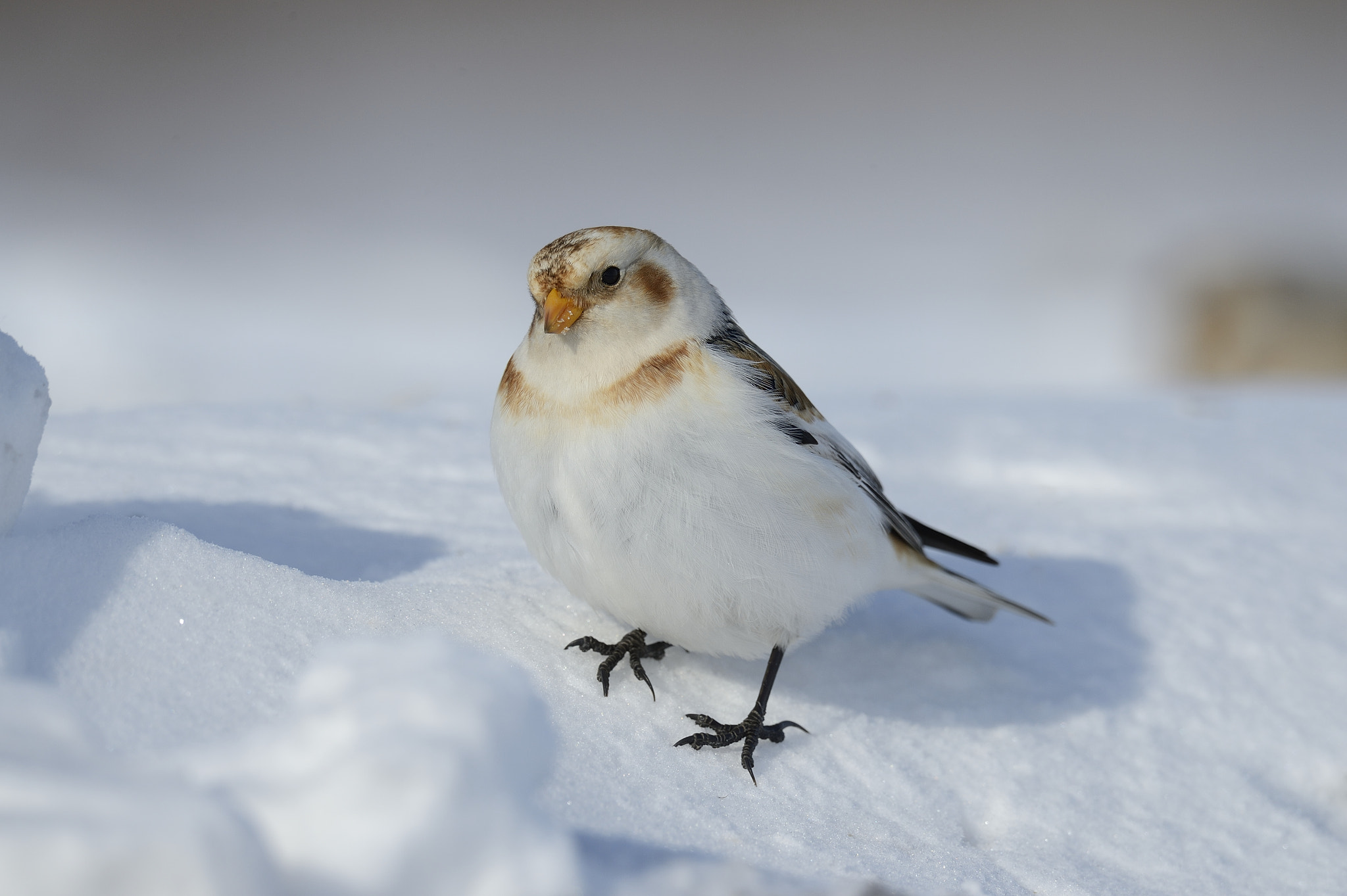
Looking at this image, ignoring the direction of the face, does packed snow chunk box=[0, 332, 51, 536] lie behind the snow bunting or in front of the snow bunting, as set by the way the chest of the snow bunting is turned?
in front
